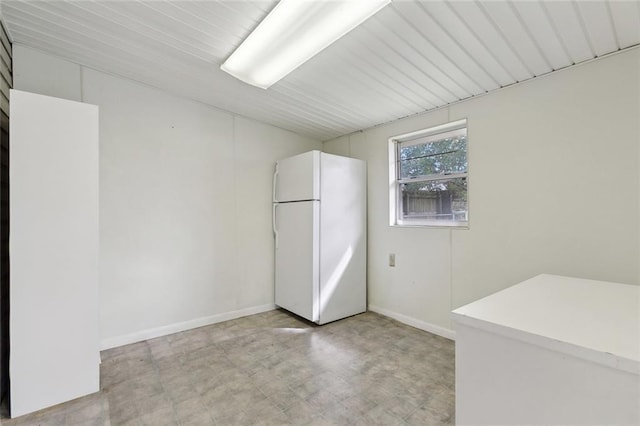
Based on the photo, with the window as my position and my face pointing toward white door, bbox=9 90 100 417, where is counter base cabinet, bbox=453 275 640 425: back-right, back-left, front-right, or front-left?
front-left

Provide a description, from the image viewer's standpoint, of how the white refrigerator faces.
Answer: facing the viewer and to the left of the viewer

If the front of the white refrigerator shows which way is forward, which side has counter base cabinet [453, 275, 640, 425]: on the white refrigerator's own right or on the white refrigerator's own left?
on the white refrigerator's own left

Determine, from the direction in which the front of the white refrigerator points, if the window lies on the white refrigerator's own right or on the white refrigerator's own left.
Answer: on the white refrigerator's own left

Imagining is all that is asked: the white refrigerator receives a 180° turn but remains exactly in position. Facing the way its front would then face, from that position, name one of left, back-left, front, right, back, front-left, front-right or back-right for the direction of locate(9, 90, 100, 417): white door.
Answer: back

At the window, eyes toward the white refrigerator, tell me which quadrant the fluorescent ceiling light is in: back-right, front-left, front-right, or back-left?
front-left
